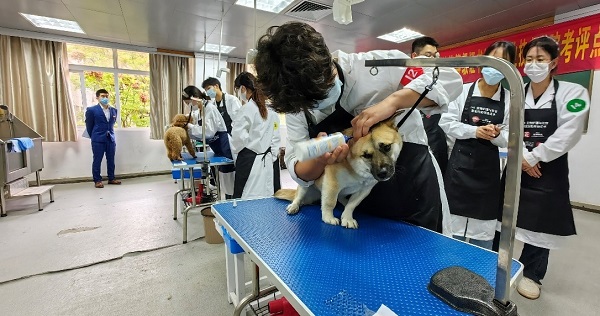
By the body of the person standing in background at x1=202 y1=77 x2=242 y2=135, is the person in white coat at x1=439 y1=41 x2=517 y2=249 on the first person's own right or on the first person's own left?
on the first person's own left

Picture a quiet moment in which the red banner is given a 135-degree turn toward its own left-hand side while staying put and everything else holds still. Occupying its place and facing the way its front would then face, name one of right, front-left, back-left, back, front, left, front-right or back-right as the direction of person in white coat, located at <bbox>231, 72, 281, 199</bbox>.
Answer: back-right

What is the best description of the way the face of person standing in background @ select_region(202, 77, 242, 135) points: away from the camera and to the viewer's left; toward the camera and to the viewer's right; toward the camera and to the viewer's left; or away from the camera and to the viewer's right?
toward the camera and to the viewer's left

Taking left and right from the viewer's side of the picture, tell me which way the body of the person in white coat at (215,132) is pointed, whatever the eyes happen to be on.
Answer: facing to the left of the viewer

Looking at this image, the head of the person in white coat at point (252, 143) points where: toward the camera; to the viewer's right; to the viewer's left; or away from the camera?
to the viewer's left

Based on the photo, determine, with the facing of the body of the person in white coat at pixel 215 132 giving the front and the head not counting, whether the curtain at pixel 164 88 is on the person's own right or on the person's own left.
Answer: on the person's own right

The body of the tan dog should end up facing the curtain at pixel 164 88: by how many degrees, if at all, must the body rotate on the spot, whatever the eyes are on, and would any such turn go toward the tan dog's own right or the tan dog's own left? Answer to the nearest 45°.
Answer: approximately 180°

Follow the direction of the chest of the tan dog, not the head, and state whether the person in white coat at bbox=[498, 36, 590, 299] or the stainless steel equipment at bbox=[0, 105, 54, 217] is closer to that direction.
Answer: the person in white coat

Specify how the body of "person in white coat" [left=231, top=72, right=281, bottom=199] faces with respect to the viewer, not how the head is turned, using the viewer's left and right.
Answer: facing away from the viewer and to the left of the viewer

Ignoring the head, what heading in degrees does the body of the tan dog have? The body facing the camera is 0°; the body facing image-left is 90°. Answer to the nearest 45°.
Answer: approximately 315°

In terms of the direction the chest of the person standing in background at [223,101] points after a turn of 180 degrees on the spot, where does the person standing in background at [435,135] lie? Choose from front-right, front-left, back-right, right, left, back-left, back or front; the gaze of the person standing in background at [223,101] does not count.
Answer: right

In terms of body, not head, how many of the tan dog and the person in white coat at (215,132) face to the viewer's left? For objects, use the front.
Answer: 1

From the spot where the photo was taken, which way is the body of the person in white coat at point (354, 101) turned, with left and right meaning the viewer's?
facing the viewer and to the left of the viewer
